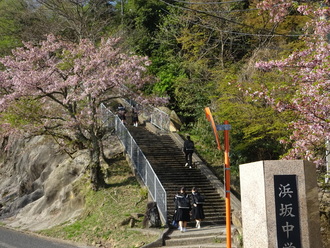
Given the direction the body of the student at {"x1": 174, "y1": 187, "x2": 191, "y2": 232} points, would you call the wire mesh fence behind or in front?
in front

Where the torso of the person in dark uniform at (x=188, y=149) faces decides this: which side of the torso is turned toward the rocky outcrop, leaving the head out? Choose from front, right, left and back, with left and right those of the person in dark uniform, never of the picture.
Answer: left

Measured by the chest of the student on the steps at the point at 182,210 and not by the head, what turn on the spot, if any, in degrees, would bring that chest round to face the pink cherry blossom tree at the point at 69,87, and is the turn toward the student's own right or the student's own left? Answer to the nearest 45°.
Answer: approximately 45° to the student's own left

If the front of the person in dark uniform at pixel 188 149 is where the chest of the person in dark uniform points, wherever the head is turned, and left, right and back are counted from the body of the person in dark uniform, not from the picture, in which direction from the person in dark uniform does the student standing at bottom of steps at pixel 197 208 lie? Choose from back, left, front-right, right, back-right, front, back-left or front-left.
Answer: back

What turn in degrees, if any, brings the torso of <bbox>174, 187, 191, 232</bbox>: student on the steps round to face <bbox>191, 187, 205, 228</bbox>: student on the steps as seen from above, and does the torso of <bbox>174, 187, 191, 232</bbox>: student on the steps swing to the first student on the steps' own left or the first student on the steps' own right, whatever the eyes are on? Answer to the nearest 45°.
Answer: approximately 45° to the first student on the steps' own right

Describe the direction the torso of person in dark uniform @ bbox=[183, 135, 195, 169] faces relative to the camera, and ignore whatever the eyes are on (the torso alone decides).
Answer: away from the camera

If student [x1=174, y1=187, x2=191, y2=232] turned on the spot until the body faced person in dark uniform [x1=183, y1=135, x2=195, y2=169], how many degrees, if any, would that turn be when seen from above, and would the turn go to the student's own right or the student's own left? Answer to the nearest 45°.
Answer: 0° — they already face them

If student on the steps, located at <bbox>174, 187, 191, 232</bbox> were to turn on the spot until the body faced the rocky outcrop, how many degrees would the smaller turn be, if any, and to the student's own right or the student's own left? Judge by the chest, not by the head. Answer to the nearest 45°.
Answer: approximately 45° to the student's own left

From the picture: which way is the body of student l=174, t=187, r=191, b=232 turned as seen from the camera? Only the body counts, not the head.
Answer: away from the camera

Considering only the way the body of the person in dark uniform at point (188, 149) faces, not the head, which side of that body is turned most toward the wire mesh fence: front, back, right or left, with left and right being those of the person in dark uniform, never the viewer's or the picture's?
left
